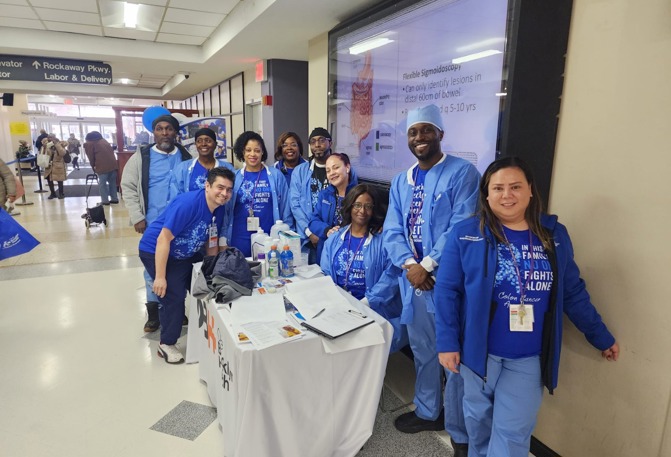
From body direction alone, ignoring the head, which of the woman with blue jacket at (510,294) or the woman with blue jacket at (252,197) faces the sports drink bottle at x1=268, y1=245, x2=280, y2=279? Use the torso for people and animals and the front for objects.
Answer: the woman with blue jacket at (252,197)

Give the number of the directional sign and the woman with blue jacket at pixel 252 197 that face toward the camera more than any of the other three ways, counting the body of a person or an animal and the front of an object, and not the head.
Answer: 2

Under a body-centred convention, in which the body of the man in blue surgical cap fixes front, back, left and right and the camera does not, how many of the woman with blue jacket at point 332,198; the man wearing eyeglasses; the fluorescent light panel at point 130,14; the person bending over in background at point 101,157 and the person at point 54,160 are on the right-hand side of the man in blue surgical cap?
5

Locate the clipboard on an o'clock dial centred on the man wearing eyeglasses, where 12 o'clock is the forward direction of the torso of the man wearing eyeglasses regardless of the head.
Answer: The clipboard is roughly at 12 o'clock from the man wearing eyeglasses.

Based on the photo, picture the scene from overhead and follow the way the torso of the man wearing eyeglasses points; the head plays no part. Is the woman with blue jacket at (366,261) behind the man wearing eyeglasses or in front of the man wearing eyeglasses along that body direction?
in front

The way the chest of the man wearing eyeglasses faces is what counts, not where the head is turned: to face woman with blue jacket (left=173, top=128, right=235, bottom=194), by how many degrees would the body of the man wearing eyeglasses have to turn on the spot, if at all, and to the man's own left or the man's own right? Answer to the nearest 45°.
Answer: approximately 90° to the man's own right

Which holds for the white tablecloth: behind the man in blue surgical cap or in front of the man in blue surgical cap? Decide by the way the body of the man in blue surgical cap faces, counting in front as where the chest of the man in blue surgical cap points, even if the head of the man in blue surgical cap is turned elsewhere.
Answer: in front

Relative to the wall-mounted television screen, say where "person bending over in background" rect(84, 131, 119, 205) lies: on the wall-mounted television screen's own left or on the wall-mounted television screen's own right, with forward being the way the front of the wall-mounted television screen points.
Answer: on the wall-mounted television screen's own right

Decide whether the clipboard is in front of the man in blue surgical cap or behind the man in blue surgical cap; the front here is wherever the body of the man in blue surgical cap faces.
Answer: in front

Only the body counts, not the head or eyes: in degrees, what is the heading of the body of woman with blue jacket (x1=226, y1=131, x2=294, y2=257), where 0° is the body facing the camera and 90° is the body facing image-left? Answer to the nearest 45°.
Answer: approximately 0°
